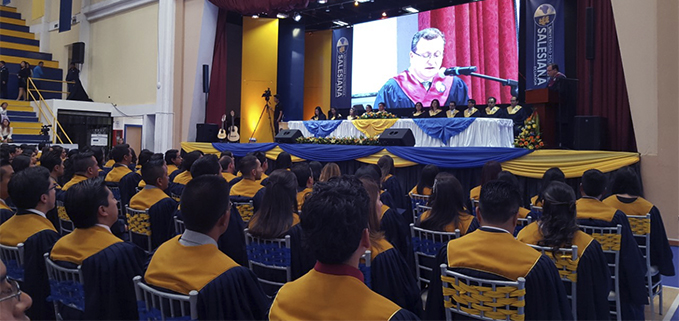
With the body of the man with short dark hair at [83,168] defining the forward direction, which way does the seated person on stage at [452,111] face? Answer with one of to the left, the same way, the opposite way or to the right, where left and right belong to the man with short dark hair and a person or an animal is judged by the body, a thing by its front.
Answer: the opposite way

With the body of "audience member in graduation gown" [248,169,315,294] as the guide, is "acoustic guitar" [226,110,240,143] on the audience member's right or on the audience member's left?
on the audience member's left

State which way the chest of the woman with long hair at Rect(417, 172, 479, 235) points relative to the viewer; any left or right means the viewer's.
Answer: facing away from the viewer

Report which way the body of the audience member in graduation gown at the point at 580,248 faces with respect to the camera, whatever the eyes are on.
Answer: away from the camera

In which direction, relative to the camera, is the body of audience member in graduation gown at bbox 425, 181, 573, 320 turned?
away from the camera

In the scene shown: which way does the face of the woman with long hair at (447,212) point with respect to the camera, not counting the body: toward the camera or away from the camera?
away from the camera

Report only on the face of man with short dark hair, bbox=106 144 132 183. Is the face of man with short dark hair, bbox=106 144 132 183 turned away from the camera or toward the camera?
away from the camera

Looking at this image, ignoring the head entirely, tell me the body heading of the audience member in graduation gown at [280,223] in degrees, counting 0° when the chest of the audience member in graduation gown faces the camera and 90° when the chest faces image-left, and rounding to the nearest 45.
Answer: approximately 225°

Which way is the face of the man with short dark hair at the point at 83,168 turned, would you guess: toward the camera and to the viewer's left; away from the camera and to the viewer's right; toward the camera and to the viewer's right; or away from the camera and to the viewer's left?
away from the camera and to the viewer's right

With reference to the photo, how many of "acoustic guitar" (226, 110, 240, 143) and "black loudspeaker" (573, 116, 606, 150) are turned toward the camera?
2
